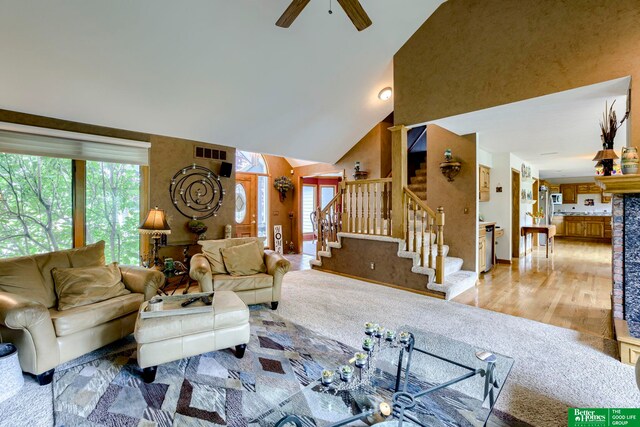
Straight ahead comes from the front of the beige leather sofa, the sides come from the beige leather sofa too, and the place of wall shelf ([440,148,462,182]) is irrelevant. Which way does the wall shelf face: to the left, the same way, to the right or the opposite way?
to the right

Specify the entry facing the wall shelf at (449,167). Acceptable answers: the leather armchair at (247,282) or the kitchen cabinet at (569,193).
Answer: the kitchen cabinet

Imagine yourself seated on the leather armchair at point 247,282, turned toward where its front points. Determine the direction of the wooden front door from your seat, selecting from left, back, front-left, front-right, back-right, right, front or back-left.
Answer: back

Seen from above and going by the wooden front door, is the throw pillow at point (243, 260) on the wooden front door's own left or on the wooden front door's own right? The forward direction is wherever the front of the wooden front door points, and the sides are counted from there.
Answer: on the wooden front door's own right

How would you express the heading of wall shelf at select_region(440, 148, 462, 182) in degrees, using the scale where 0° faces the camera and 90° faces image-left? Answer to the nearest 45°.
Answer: approximately 0°

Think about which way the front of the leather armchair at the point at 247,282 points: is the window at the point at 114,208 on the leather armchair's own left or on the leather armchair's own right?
on the leather armchair's own right

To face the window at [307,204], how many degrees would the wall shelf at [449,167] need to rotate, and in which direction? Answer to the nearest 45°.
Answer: approximately 135° to its right
